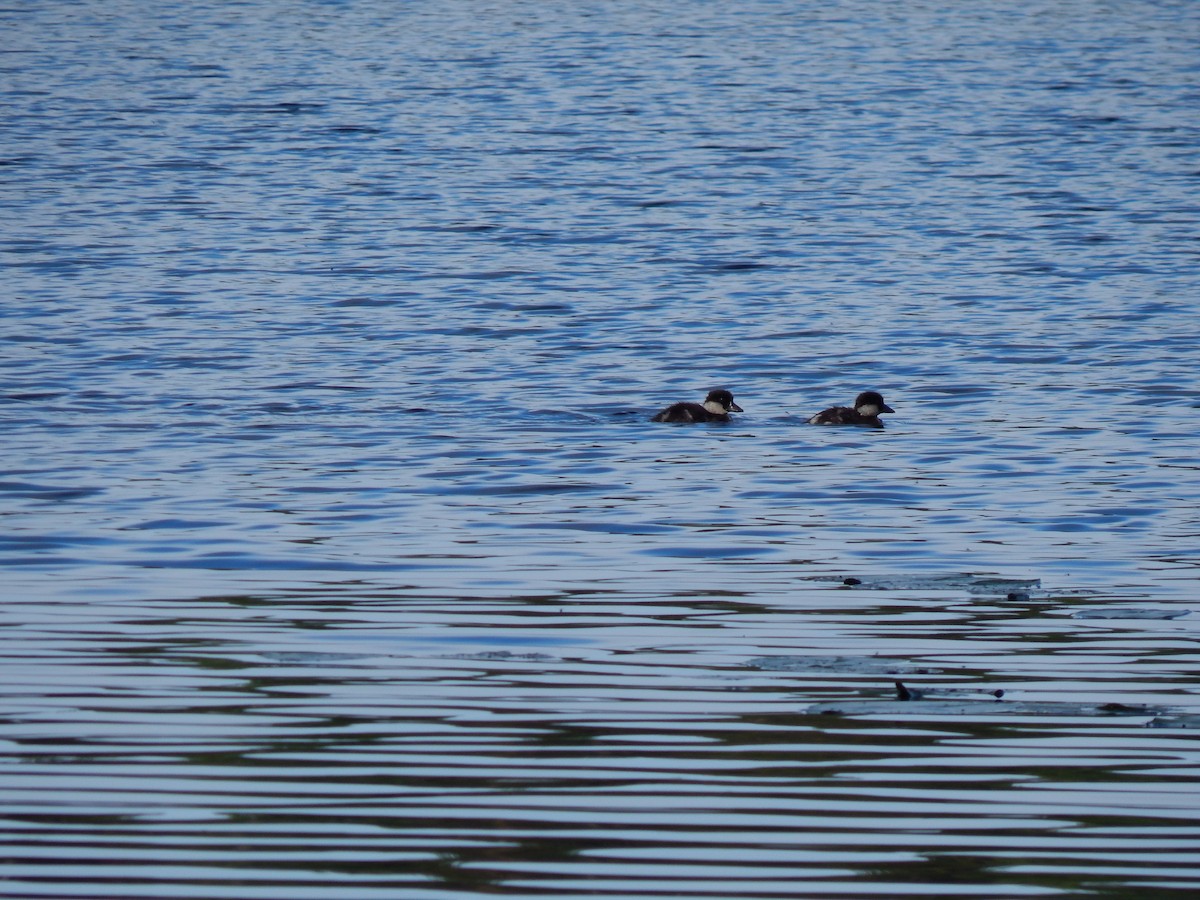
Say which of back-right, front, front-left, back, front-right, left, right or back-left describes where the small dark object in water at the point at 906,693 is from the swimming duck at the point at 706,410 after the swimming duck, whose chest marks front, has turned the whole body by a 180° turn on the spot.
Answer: left

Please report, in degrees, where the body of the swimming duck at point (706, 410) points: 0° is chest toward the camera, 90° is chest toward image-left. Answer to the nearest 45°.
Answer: approximately 270°

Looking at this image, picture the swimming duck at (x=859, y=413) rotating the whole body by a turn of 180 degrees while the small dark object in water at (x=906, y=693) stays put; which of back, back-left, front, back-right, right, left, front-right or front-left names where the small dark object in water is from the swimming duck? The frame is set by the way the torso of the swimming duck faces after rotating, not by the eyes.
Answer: left

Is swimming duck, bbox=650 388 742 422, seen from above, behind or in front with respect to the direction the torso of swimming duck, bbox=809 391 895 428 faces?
behind

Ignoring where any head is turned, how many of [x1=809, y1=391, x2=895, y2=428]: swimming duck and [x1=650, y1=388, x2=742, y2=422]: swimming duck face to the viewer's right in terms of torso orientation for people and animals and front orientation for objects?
2

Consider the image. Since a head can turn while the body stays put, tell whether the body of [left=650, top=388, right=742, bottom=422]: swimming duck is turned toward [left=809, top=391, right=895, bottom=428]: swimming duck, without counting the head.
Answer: yes

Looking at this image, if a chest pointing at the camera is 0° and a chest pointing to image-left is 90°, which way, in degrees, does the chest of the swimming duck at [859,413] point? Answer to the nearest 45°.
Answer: approximately 270°
